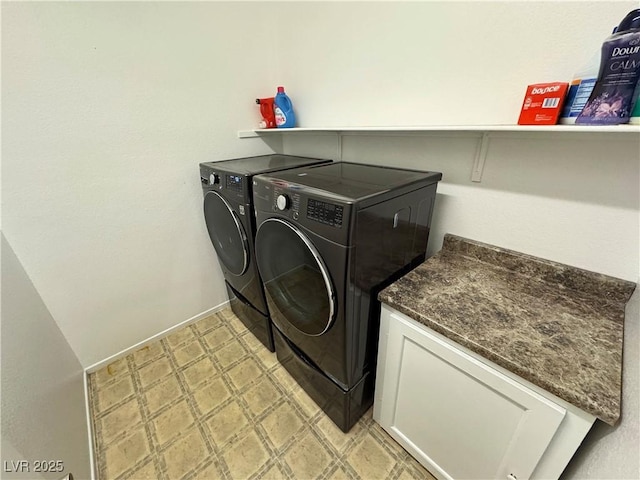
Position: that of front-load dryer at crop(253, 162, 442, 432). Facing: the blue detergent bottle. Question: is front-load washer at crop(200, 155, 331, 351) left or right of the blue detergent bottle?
left

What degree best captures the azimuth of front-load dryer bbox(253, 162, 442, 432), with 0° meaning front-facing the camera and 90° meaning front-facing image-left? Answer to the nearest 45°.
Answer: approximately 45°

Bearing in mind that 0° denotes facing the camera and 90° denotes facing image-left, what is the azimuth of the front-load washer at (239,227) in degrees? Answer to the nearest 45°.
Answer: approximately 45°

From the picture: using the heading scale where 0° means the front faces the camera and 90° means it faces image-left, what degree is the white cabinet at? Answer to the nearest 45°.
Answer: approximately 45°

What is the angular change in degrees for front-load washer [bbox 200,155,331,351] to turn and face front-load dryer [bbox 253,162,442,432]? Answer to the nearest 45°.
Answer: approximately 90° to its left

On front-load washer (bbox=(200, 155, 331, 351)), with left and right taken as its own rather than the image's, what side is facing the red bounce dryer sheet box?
left

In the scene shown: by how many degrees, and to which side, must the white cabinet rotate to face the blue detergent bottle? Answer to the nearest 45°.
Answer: approximately 45° to its right

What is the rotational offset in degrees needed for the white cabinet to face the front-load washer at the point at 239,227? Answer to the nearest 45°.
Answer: approximately 45° to its right

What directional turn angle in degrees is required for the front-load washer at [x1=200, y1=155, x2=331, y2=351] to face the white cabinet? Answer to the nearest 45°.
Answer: approximately 90° to its left
